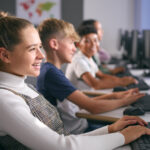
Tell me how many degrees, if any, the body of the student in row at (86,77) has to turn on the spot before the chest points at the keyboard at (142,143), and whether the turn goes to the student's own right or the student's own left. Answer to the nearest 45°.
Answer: approximately 45° to the student's own right

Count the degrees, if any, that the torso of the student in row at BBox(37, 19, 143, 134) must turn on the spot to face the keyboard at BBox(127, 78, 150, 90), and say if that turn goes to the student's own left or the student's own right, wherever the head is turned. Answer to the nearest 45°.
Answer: approximately 45° to the student's own left

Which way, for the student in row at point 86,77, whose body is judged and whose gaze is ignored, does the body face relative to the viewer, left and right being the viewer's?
facing the viewer and to the right of the viewer

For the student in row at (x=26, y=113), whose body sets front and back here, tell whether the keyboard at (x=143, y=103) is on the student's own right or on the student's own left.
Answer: on the student's own left

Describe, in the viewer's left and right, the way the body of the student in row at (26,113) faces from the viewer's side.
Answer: facing to the right of the viewer

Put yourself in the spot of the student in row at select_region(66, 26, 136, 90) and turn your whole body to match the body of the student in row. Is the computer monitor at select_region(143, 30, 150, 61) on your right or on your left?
on your left

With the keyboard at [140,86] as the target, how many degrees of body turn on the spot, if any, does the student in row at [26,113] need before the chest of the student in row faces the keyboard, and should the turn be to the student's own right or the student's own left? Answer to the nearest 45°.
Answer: approximately 45° to the student's own left

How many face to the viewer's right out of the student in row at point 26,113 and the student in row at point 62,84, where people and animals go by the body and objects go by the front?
2

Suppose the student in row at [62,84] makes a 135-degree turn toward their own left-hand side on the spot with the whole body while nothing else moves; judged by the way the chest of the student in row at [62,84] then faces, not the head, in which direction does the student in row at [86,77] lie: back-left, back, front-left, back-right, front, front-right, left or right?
front-right

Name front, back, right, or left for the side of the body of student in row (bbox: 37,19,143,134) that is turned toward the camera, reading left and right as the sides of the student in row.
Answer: right

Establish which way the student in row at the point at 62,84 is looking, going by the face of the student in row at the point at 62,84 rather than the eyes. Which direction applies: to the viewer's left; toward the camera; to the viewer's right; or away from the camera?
to the viewer's right
